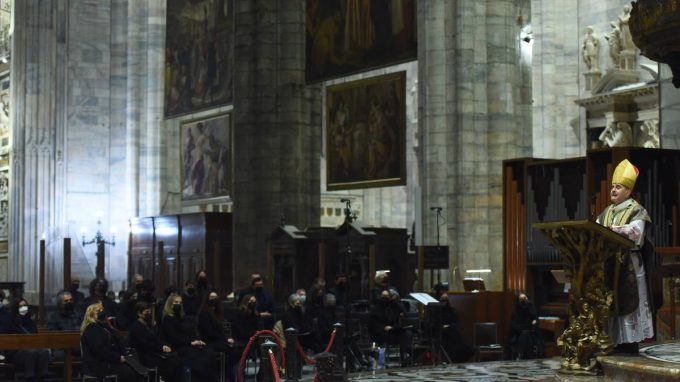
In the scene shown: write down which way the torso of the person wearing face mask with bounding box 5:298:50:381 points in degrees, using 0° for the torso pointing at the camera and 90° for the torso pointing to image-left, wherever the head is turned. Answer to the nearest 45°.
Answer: approximately 315°

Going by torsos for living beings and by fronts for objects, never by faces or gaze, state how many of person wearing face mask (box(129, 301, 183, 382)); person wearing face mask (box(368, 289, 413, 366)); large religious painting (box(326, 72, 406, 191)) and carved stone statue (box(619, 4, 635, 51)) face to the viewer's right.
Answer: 2

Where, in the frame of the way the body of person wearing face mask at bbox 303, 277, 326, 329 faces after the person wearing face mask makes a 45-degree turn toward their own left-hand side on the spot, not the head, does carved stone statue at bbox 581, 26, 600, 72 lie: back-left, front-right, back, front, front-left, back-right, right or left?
front-left

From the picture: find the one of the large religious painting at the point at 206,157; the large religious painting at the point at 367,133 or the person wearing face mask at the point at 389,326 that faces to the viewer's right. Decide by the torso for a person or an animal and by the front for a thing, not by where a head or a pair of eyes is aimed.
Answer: the person wearing face mask

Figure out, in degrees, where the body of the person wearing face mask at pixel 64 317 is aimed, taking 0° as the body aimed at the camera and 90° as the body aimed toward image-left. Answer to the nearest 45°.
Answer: approximately 315°

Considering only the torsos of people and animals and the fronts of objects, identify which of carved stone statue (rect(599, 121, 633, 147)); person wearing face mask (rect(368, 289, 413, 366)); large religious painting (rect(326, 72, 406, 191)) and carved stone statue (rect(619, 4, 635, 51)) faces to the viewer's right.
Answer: the person wearing face mask

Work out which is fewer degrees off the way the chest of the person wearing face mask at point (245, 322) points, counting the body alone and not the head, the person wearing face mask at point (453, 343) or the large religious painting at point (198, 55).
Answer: the person wearing face mask

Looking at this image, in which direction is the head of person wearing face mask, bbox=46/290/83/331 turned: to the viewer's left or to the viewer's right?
to the viewer's right

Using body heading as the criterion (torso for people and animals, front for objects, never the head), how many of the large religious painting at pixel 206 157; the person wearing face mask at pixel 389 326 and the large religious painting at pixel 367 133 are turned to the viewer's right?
1

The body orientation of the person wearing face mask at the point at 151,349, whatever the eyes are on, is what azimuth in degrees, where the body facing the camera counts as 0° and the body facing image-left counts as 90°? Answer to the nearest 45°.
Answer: approximately 270°

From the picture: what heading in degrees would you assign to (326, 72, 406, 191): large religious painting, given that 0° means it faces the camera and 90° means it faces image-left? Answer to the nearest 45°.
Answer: approximately 45°
